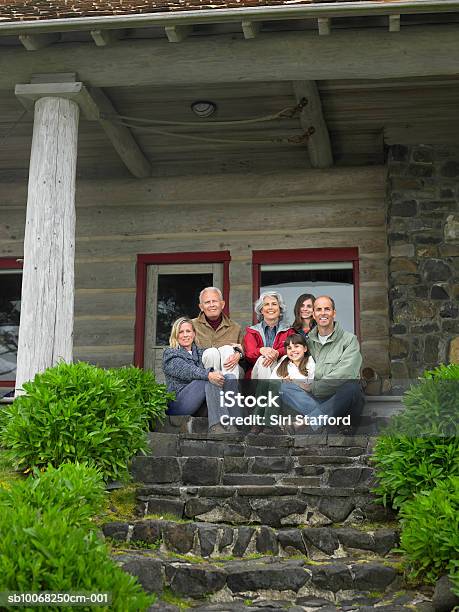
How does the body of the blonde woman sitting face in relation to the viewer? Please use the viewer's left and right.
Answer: facing the viewer and to the right of the viewer

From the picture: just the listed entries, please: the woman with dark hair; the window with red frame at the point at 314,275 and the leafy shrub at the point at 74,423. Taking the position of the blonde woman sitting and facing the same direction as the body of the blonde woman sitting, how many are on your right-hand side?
1

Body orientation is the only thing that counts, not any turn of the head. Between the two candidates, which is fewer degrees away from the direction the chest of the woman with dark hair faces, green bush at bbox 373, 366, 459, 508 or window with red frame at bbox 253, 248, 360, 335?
the green bush

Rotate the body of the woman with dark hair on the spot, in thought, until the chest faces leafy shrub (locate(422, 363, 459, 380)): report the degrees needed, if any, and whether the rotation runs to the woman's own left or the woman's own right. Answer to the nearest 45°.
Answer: approximately 45° to the woman's own left

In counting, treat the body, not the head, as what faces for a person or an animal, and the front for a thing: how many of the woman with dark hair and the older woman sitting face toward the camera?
2

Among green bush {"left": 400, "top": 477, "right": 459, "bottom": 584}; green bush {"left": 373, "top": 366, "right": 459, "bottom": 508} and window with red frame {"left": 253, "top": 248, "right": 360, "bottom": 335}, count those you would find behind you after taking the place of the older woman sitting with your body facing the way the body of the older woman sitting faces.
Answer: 1

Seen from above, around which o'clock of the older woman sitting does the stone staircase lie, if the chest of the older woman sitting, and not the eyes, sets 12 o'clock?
The stone staircase is roughly at 12 o'clock from the older woman sitting.
